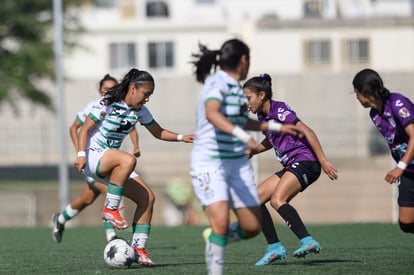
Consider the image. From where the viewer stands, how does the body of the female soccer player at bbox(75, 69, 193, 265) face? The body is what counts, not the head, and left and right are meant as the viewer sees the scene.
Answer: facing the viewer and to the right of the viewer

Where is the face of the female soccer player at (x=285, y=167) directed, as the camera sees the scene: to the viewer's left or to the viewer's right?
to the viewer's left

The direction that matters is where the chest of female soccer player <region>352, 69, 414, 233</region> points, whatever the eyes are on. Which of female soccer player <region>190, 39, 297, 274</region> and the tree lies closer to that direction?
the female soccer player

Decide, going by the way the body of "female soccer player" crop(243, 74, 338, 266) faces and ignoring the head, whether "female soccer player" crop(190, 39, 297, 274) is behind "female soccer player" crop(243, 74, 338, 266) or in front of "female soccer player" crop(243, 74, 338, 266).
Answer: in front

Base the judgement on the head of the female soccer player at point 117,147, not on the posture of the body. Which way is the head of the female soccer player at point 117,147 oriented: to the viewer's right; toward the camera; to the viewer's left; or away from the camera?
to the viewer's right

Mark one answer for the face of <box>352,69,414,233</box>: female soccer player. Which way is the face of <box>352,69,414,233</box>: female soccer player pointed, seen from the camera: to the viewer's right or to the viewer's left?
to the viewer's left

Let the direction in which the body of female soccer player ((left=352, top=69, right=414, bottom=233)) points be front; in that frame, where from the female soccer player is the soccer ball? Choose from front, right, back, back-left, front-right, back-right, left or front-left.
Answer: front-right

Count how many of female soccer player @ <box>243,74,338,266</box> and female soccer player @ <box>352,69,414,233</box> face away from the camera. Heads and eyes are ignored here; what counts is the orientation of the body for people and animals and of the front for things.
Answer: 0

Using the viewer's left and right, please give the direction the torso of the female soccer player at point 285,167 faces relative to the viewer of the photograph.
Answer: facing the viewer and to the left of the viewer

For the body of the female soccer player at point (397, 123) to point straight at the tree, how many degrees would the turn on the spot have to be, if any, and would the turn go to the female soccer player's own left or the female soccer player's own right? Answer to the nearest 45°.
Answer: approximately 90° to the female soccer player's own right

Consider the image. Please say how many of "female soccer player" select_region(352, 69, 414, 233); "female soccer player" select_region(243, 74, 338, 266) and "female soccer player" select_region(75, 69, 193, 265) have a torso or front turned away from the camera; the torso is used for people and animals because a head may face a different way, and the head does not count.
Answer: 0
